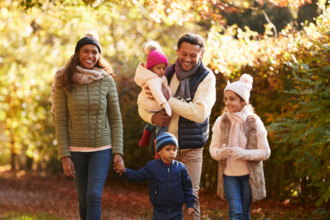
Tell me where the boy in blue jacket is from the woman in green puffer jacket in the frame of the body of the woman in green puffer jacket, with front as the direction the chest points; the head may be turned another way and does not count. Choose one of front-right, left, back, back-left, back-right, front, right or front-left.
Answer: front-left

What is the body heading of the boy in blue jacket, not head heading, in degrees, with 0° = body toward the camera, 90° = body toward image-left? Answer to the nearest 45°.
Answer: approximately 0°

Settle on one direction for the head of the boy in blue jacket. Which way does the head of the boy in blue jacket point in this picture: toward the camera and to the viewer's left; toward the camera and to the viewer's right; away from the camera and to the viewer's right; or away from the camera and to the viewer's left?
toward the camera and to the viewer's right

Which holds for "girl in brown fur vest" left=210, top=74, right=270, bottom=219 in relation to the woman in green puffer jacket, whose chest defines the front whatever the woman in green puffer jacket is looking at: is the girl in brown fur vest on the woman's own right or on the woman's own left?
on the woman's own left

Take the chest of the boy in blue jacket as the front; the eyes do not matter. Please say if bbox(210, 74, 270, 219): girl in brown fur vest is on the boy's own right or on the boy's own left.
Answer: on the boy's own left

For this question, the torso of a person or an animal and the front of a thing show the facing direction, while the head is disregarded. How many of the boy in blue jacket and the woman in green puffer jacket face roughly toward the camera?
2

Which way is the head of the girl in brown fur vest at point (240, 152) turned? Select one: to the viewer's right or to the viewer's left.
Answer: to the viewer's left

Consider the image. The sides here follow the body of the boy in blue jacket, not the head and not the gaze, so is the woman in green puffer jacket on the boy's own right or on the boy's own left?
on the boy's own right

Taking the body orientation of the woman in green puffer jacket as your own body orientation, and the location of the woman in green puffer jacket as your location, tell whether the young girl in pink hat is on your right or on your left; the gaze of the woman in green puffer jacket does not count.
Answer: on your left
